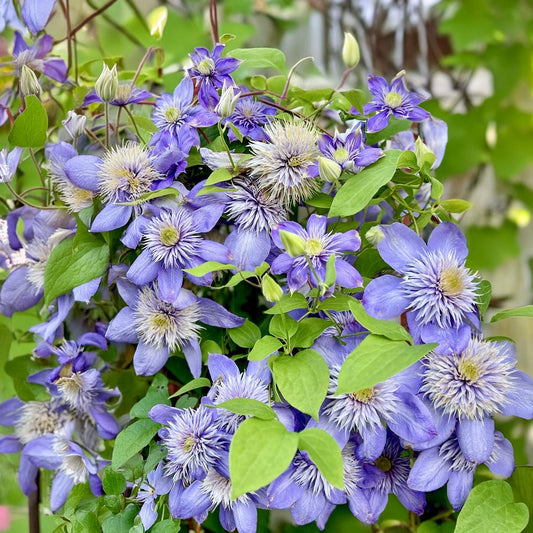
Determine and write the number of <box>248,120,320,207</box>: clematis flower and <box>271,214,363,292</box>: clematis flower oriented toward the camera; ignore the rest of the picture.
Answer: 2

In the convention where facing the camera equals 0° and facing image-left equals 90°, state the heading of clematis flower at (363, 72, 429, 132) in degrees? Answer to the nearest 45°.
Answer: approximately 0°
